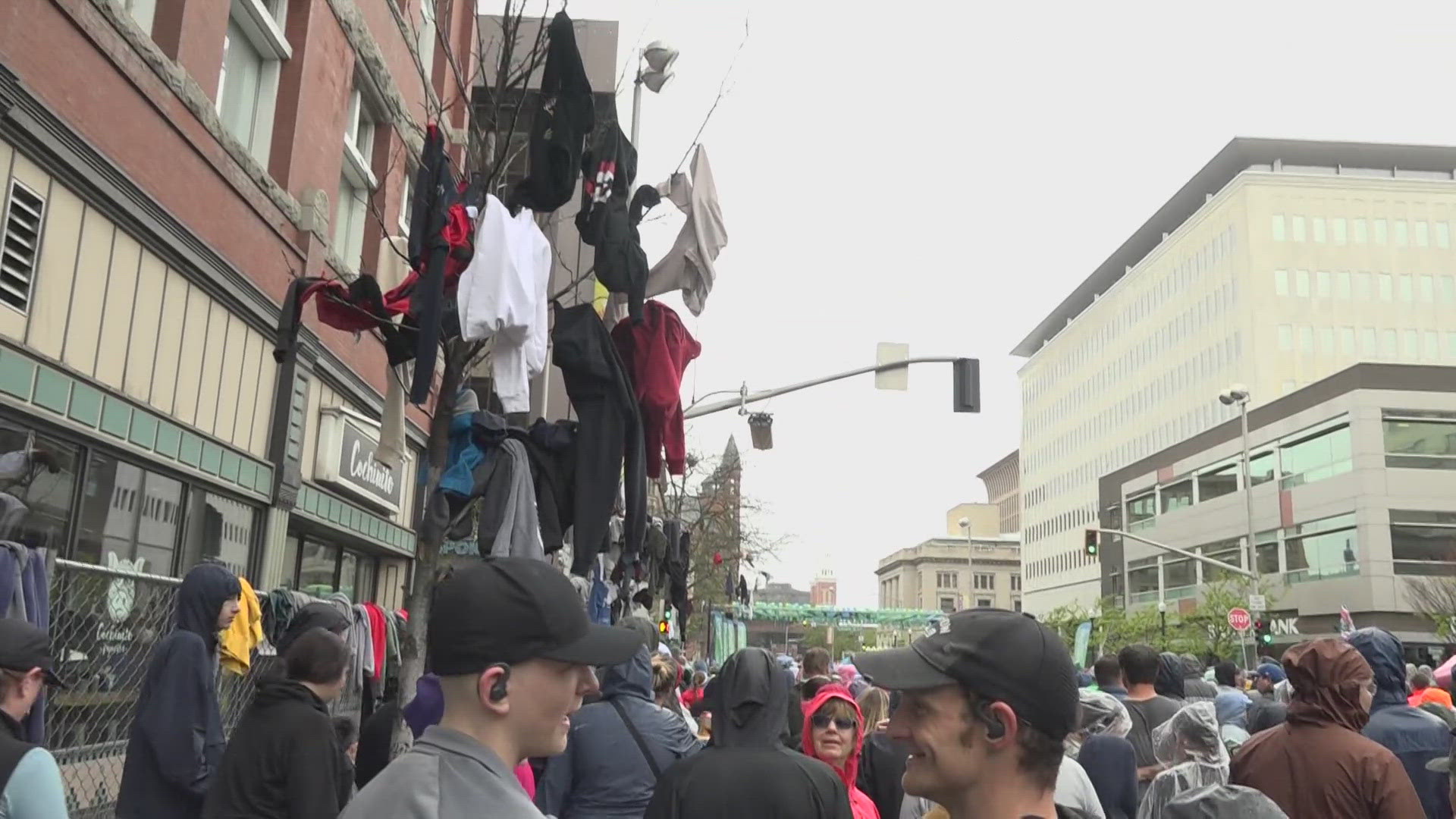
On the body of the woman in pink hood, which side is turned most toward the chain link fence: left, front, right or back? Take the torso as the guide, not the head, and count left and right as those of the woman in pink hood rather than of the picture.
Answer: right

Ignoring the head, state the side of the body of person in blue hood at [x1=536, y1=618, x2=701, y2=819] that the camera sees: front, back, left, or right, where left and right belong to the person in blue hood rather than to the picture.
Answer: back

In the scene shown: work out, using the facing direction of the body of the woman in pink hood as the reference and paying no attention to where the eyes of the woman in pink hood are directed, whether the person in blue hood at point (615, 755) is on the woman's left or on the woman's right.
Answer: on the woman's right

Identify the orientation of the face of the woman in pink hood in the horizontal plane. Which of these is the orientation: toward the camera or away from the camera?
toward the camera

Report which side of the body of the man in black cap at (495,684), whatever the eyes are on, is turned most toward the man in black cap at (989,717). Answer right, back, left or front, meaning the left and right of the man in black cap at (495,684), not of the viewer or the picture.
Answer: front

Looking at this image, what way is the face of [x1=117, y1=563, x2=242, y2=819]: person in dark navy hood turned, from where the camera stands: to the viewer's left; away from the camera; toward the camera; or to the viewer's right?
to the viewer's right

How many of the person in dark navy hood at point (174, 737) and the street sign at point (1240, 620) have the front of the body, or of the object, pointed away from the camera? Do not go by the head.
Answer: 0

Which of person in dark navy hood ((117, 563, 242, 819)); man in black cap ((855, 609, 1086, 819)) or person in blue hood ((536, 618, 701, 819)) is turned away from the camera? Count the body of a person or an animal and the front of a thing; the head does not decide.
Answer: the person in blue hood

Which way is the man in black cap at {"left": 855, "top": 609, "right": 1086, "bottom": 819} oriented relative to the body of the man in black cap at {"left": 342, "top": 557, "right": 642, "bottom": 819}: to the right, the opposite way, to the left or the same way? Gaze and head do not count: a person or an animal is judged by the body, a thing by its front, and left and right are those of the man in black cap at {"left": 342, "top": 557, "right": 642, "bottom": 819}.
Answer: the opposite way

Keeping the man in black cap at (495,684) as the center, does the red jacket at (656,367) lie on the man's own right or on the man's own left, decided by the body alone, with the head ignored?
on the man's own left

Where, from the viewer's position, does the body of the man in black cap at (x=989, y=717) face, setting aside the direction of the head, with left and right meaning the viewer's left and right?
facing to the left of the viewer

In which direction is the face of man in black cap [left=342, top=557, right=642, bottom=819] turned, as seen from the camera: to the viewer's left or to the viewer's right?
to the viewer's right

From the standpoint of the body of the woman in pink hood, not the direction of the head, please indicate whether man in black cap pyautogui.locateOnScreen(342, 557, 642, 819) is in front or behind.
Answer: in front

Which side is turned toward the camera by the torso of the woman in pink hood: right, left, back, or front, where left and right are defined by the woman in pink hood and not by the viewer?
front

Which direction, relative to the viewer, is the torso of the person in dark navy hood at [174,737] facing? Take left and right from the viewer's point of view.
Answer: facing to the right of the viewer

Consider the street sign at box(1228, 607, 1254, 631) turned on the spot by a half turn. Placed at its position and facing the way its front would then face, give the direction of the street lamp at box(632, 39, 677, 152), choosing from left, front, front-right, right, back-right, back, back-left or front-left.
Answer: back

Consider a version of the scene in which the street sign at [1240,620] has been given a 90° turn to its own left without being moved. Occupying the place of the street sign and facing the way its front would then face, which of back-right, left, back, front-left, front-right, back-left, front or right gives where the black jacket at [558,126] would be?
right
